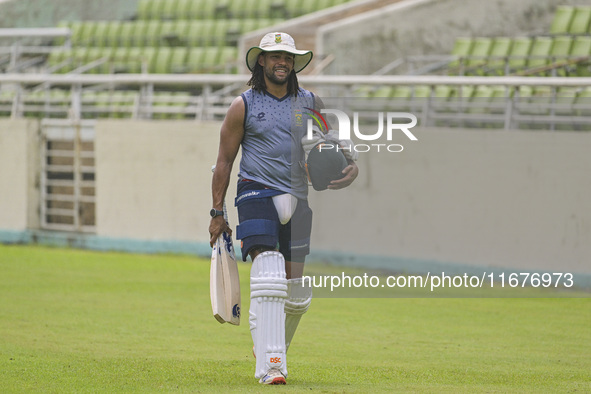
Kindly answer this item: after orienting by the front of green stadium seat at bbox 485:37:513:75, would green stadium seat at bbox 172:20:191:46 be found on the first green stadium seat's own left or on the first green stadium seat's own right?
on the first green stadium seat's own right

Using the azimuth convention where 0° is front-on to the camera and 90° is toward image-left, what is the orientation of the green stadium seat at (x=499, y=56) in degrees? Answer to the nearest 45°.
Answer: approximately 45°

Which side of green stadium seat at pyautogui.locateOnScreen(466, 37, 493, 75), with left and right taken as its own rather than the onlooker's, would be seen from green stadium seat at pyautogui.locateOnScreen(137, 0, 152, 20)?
right

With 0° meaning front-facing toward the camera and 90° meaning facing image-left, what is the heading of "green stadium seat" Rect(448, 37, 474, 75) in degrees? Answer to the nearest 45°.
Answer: approximately 45°

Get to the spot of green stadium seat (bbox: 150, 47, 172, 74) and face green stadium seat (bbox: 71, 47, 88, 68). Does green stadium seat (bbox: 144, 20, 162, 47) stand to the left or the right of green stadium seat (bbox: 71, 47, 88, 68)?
right

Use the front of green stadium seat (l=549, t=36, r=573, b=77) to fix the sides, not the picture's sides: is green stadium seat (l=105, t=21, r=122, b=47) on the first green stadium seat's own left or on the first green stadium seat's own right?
on the first green stadium seat's own right

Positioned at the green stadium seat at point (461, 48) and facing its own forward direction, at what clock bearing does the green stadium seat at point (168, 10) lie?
the green stadium seat at point (168, 10) is roughly at 3 o'clock from the green stadium seat at point (461, 48).

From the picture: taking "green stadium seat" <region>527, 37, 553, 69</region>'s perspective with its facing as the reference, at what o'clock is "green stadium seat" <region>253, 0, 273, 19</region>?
"green stadium seat" <region>253, 0, 273, 19</region> is roughly at 3 o'clock from "green stadium seat" <region>527, 37, 553, 69</region>.

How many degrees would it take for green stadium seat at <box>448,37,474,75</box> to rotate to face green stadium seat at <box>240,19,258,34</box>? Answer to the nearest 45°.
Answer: approximately 90° to its right

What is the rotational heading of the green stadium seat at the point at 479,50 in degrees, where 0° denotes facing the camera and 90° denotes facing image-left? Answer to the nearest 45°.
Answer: approximately 45°

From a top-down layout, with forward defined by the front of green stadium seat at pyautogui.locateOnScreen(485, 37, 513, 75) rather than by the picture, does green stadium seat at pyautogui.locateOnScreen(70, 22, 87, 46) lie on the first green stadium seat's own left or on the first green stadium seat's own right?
on the first green stadium seat's own right
